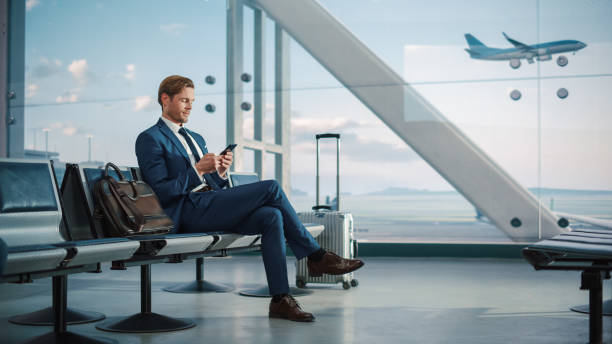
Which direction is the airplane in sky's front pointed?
to the viewer's right

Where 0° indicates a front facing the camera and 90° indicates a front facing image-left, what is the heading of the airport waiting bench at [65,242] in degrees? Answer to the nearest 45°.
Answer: approximately 315°

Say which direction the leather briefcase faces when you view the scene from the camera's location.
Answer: facing the viewer and to the right of the viewer

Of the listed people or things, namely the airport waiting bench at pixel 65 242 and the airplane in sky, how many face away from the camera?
0

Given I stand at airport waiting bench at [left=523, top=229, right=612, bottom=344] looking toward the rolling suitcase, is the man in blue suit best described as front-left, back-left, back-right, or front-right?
front-left

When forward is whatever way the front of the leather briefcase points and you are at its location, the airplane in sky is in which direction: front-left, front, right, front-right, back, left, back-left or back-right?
left

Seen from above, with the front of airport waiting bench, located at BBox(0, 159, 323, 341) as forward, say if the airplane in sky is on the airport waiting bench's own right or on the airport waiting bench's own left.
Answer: on the airport waiting bench's own left

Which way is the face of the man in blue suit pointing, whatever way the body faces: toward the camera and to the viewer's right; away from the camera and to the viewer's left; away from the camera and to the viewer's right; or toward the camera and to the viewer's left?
toward the camera and to the viewer's right

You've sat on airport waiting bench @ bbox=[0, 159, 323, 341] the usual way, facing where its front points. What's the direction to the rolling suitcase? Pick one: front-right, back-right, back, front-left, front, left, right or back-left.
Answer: left

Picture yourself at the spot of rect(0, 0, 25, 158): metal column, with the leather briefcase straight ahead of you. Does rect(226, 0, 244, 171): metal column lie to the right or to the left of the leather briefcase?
left

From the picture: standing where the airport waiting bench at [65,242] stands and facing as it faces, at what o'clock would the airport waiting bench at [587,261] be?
the airport waiting bench at [587,261] is roughly at 11 o'clock from the airport waiting bench at [65,242].
